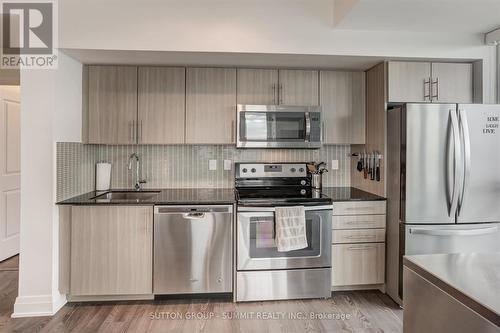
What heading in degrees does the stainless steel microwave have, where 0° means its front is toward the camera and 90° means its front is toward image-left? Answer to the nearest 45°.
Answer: approximately 0°

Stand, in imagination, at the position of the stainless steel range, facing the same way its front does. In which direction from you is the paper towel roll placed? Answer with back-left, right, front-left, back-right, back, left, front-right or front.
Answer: right

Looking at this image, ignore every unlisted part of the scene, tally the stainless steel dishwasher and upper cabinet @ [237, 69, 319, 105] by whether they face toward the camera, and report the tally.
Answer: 2
